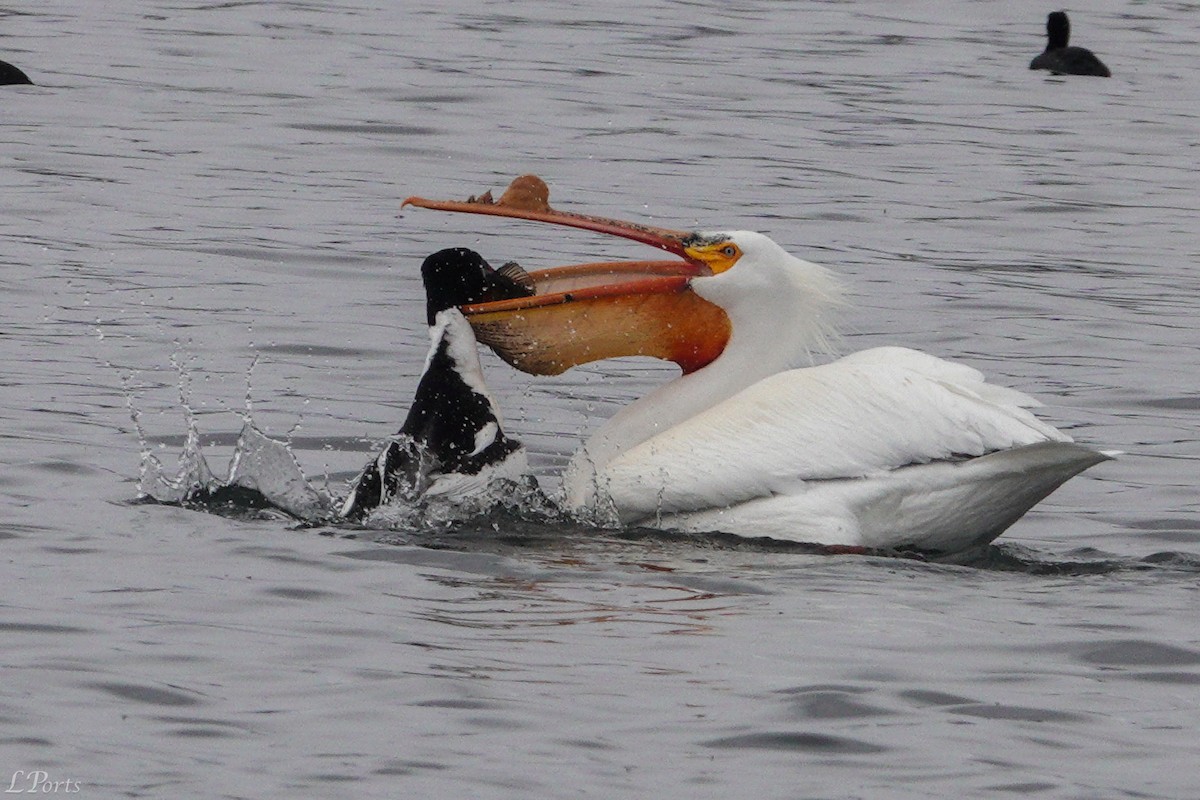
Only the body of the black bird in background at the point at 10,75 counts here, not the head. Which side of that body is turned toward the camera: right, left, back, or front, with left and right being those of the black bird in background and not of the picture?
left

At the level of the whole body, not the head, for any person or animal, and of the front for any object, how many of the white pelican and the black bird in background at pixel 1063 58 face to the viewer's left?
2

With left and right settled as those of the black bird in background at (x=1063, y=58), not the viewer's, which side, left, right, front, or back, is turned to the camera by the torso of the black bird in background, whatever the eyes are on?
left

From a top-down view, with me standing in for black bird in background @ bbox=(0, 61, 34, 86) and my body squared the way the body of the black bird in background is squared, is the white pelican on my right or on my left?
on my left

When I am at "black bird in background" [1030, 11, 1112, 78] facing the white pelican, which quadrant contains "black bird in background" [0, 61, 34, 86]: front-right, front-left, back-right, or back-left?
front-right

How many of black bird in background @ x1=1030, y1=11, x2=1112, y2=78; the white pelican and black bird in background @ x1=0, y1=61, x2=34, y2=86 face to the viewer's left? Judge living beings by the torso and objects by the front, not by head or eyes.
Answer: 3

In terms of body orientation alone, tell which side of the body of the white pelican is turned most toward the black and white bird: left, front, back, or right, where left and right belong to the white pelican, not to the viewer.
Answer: front

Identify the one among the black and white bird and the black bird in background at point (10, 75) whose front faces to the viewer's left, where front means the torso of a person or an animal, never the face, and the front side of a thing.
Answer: the black bird in background

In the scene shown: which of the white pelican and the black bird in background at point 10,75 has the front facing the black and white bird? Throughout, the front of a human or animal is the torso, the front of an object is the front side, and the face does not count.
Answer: the white pelican

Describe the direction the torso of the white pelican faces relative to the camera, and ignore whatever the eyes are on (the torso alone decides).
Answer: to the viewer's left

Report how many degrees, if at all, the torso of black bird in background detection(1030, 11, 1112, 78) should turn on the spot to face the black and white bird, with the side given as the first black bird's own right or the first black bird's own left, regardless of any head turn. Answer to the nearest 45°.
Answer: approximately 90° to the first black bird's own left
